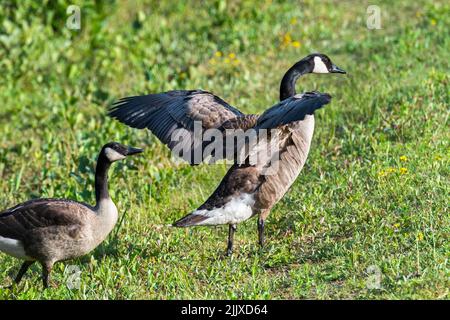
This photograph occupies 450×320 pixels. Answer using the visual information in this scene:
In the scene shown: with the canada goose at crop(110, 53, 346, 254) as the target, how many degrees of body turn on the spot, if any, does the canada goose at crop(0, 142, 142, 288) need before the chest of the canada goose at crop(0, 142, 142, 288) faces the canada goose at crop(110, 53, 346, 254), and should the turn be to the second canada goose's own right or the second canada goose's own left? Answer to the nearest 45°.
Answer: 0° — it already faces it

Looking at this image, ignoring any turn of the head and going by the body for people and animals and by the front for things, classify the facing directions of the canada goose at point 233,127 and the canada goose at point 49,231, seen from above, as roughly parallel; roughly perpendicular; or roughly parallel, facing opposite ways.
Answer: roughly parallel

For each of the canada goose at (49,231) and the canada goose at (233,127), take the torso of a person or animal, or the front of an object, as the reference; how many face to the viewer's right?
2

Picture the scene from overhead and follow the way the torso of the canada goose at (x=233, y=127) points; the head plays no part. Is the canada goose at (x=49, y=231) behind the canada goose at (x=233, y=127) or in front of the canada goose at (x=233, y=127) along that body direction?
behind

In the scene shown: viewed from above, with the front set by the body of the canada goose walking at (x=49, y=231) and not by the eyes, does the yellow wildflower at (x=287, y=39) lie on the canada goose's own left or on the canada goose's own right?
on the canada goose's own left

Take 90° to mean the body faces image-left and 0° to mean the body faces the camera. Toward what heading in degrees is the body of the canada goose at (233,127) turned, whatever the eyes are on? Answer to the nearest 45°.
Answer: approximately 270°

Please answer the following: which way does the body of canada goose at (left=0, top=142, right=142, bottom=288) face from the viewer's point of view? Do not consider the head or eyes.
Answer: to the viewer's right

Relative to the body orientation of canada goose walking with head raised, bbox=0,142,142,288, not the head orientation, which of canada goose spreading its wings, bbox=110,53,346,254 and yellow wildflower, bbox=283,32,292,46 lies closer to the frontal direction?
the canada goose spreading its wings

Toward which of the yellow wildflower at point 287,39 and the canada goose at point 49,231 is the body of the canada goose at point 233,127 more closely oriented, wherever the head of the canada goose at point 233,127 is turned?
the yellow wildflower

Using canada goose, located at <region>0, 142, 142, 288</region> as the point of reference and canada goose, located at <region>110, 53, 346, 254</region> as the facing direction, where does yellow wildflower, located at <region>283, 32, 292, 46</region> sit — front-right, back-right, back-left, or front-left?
front-left
